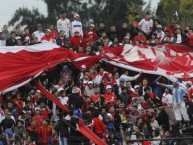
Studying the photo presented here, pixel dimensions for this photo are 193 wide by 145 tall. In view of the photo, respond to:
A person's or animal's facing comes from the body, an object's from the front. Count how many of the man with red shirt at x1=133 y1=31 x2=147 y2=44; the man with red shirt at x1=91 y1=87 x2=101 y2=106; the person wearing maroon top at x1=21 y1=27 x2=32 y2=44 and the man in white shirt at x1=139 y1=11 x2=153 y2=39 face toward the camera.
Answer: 4

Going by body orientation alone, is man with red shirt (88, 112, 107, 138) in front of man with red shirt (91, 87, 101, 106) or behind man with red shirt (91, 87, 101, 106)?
in front

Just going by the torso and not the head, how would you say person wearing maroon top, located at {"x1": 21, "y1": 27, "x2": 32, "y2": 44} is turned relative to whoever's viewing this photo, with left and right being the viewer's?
facing the viewer

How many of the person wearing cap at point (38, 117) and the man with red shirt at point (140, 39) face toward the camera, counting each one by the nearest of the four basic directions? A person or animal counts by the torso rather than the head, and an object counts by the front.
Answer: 2

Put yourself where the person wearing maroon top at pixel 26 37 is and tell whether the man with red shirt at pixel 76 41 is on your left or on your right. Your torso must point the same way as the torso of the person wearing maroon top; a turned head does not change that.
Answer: on your left

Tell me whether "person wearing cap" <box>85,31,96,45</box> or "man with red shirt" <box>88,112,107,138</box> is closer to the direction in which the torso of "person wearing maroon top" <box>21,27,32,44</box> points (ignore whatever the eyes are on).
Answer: the man with red shirt

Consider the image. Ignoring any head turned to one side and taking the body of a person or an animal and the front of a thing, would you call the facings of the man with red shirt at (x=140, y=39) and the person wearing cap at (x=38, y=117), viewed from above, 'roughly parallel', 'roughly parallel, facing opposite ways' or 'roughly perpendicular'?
roughly parallel

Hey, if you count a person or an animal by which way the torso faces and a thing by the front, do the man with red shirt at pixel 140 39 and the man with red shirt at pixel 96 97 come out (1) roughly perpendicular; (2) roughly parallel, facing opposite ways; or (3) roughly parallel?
roughly parallel

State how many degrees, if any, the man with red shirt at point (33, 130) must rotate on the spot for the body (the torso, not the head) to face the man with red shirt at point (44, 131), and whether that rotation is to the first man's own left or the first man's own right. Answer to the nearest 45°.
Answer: approximately 90° to the first man's own left
